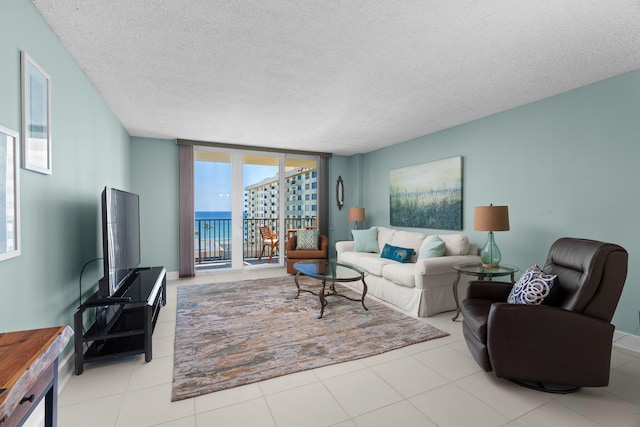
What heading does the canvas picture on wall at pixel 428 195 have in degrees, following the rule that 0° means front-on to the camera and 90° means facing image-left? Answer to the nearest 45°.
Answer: approximately 45°

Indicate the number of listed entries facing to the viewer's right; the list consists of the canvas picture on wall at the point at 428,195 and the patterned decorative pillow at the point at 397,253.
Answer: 0

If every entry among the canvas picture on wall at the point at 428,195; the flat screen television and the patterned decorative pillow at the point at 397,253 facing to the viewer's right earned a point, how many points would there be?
1

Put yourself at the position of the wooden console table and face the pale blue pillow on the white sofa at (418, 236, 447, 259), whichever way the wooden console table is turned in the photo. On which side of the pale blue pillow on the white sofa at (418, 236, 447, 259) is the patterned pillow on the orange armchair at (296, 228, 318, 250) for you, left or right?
left

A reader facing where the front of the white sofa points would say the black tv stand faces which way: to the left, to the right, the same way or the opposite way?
the opposite way

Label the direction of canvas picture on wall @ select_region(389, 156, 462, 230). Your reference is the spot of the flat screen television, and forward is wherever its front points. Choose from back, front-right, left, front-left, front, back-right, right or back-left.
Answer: front

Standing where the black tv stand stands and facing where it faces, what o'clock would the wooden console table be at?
The wooden console table is roughly at 3 o'clock from the black tv stand.

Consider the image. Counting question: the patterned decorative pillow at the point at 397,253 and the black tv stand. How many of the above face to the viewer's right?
1

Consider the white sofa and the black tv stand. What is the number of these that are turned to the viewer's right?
1

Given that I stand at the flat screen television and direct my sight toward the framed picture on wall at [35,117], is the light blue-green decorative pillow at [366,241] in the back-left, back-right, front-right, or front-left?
back-left

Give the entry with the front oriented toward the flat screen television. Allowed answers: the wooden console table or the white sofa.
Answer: the white sofa

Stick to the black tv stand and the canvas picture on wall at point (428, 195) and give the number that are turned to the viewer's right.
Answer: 1

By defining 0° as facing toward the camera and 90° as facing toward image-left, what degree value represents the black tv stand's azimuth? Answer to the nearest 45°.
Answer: approximately 270°

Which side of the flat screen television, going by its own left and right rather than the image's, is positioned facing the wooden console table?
right

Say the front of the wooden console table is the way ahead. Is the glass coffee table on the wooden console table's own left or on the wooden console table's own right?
on the wooden console table's own left

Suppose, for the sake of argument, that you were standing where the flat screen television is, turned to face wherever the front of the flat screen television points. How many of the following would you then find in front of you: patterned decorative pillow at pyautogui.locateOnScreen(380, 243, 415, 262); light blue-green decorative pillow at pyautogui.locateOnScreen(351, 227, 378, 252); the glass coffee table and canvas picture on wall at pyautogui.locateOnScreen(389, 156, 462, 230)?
4

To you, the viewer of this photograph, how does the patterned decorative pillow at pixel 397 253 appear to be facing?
facing the viewer and to the left of the viewer
